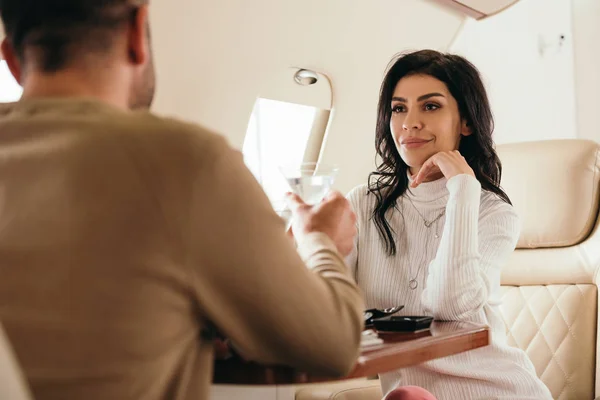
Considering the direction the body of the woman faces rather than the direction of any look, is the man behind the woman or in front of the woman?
in front

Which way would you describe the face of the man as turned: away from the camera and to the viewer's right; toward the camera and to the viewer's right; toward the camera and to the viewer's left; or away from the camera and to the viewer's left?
away from the camera and to the viewer's right

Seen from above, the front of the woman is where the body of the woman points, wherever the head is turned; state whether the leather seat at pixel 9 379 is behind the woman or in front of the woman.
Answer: in front

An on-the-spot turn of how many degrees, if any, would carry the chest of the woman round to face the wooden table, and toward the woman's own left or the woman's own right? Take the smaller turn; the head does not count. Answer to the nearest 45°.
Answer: approximately 45° to the woman's own left

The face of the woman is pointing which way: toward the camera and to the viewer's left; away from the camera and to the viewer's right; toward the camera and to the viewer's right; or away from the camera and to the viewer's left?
toward the camera and to the viewer's left

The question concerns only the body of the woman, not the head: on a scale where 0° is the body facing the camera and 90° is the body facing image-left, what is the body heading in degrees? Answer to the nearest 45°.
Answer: approximately 45°
